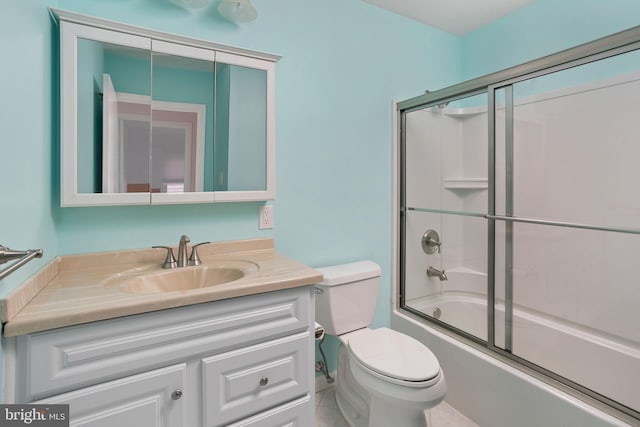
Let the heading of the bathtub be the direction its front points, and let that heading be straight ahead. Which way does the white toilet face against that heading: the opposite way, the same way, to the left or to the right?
to the left

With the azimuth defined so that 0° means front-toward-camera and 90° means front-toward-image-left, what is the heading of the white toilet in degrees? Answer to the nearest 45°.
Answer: approximately 315°

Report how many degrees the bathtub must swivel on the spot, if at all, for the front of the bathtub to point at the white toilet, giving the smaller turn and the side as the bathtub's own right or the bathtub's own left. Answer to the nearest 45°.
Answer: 0° — it already faces it

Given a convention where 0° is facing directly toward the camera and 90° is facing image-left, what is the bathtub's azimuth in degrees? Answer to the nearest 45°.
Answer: approximately 45°

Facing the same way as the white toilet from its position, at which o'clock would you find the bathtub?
The bathtub is roughly at 10 o'clock from the white toilet.

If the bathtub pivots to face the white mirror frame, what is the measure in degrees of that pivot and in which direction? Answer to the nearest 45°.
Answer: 0° — it already faces it
